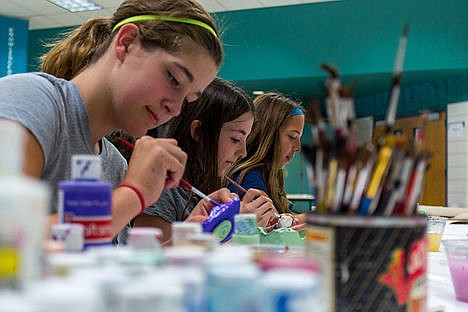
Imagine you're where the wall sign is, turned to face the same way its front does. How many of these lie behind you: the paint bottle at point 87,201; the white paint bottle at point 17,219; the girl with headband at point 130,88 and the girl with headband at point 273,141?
0

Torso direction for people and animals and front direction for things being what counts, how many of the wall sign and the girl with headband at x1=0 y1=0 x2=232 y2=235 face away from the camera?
0

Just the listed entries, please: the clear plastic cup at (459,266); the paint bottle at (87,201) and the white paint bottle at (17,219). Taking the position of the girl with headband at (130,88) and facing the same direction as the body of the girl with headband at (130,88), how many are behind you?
0

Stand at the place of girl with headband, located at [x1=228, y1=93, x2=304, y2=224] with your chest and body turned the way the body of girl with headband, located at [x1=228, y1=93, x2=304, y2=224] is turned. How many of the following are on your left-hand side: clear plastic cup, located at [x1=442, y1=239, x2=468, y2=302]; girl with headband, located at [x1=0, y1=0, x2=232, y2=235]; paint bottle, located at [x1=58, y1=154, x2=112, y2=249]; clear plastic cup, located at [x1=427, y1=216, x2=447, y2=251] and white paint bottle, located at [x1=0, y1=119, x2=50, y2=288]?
0

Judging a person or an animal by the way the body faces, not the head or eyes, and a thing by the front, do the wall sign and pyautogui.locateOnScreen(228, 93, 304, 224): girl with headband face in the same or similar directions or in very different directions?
same or similar directions

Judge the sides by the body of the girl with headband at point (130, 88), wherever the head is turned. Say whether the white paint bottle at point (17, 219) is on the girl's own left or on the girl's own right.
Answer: on the girl's own right

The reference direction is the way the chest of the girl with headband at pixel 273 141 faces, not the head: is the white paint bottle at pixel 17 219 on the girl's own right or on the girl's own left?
on the girl's own right

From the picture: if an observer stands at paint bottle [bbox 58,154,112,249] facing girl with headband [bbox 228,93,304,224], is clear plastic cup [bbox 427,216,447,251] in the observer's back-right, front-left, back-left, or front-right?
front-right

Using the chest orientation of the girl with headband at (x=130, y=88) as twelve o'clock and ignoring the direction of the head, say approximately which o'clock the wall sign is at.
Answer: The wall sign is roughly at 7 o'clock from the girl with headband.

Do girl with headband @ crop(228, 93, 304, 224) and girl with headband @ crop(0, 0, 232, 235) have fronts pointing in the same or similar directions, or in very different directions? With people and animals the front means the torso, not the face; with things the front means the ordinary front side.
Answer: same or similar directions

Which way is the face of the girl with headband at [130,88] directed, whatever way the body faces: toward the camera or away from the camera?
toward the camera

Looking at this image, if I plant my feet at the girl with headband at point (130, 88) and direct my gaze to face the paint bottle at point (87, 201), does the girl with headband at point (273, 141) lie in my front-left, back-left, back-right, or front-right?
back-left

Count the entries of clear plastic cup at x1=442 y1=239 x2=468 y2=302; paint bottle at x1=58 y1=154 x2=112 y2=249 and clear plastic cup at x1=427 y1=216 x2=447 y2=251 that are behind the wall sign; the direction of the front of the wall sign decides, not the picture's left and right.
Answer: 0

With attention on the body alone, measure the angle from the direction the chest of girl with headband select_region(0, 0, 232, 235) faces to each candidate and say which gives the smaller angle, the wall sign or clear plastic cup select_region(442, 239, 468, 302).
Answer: the clear plastic cup

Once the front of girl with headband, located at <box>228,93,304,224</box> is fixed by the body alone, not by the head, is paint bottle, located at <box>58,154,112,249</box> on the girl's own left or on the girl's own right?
on the girl's own right

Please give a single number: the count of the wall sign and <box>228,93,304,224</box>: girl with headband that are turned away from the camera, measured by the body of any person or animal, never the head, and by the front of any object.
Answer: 0

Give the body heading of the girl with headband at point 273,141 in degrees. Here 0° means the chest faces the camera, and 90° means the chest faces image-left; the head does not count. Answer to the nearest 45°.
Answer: approximately 270°

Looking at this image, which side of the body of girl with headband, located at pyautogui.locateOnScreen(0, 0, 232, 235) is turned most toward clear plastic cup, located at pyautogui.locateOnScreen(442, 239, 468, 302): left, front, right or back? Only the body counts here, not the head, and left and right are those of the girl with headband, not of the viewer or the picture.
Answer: front
